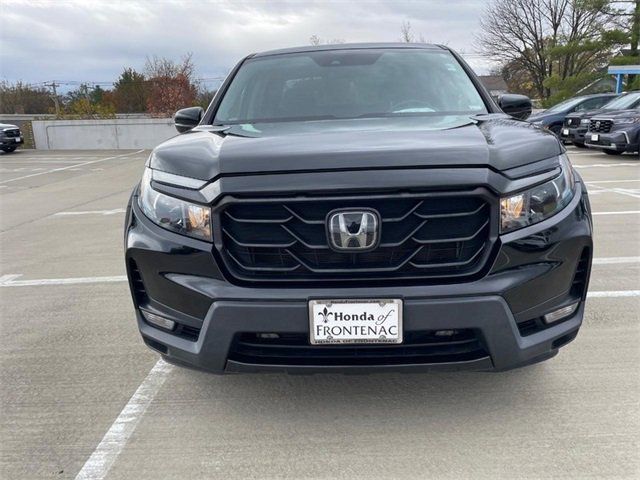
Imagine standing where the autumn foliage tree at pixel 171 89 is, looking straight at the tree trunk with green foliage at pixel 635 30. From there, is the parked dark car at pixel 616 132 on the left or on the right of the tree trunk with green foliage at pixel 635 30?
right

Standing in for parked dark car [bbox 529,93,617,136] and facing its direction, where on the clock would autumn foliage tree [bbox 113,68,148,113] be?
The autumn foliage tree is roughly at 2 o'clock from the parked dark car.

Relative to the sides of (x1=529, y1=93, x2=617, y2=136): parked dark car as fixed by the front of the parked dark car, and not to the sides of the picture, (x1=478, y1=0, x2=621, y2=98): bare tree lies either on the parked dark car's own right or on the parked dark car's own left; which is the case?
on the parked dark car's own right

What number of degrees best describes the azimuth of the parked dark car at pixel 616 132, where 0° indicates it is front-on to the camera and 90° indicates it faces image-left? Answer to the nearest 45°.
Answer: approximately 45°

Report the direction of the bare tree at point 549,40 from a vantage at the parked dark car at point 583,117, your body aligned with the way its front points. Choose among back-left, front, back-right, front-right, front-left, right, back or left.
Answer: back-right

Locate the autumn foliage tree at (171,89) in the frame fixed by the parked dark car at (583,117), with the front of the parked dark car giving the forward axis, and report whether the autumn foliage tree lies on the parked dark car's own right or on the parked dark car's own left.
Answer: on the parked dark car's own right

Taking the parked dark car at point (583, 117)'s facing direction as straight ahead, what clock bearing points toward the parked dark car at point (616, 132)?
the parked dark car at point (616, 132) is roughly at 10 o'clock from the parked dark car at point (583, 117).
